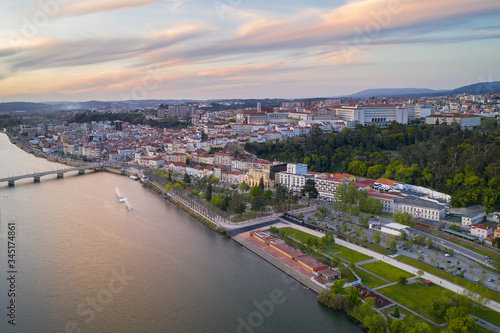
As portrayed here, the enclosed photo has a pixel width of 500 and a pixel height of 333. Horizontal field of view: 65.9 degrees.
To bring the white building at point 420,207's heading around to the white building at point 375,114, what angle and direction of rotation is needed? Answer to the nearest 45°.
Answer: approximately 135° to its right

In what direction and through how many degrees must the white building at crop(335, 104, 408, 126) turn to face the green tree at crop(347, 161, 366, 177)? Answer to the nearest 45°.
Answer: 0° — it already faces it

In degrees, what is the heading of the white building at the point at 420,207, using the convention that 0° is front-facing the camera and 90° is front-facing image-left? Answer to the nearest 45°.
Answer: approximately 45°

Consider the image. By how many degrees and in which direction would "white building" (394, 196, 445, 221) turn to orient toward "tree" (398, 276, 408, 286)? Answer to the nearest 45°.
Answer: approximately 45° to its left

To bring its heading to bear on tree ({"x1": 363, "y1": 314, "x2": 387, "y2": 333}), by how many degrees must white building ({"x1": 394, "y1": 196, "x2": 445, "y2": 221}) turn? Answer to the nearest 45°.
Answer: approximately 45° to its left

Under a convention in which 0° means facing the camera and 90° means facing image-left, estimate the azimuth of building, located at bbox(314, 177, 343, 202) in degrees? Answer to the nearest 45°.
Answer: approximately 45°
